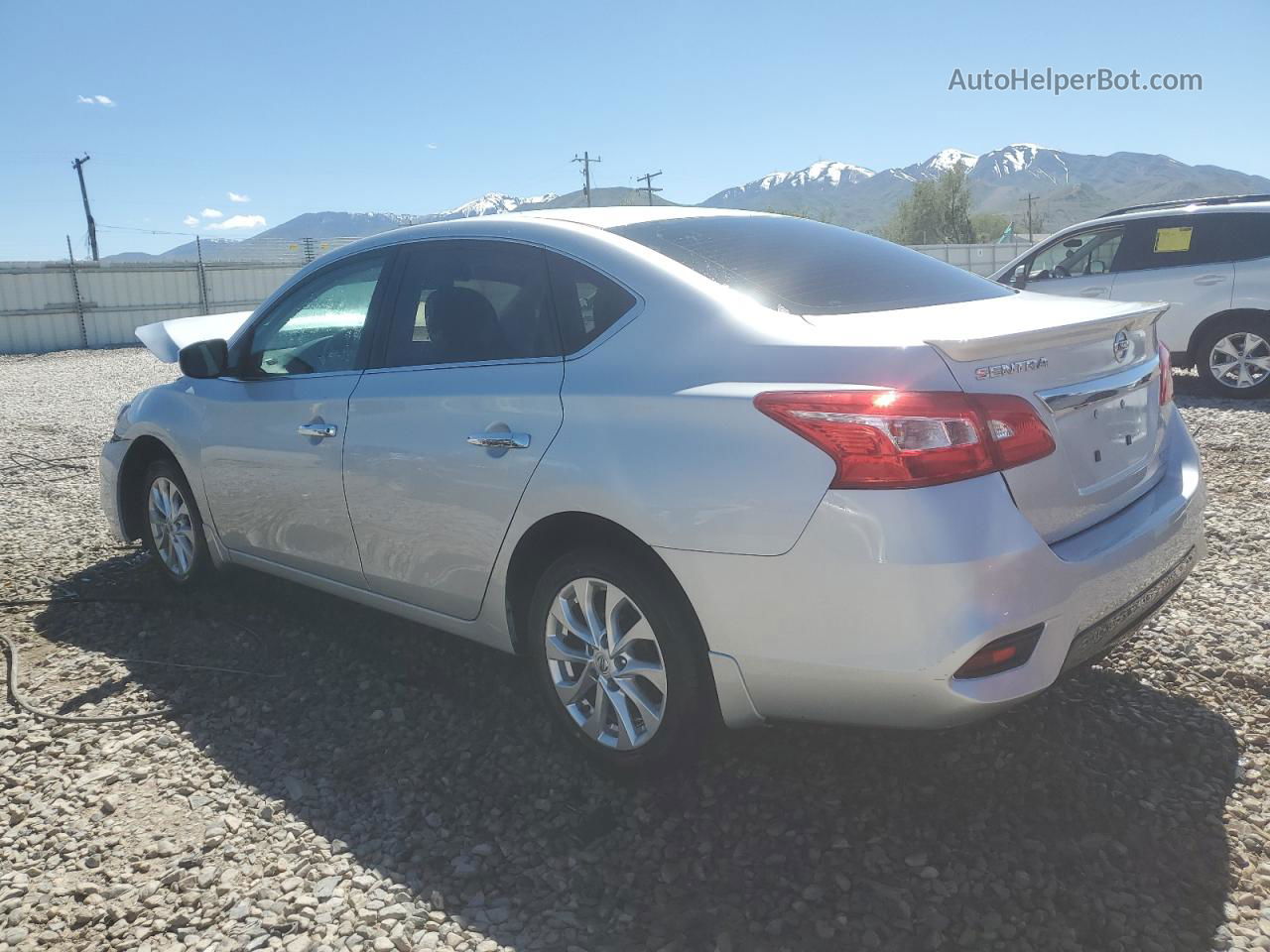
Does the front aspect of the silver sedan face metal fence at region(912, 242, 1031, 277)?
no

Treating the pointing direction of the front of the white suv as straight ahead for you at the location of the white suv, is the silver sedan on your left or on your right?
on your left

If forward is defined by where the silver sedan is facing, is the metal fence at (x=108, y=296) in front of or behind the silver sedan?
in front

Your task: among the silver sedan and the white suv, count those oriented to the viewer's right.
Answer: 0

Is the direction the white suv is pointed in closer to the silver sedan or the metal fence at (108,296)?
the metal fence

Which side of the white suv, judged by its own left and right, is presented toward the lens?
left

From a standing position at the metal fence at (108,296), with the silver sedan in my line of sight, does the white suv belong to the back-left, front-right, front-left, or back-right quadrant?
front-left

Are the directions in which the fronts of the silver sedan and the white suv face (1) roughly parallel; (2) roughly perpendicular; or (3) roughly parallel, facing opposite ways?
roughly parallel

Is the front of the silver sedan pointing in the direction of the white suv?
no

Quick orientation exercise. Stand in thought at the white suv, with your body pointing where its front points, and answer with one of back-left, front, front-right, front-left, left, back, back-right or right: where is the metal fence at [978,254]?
right

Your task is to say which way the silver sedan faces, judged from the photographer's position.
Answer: facing away from the viewer and to the left of the viewer
